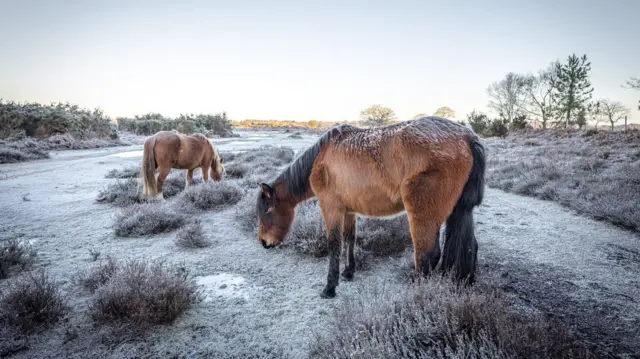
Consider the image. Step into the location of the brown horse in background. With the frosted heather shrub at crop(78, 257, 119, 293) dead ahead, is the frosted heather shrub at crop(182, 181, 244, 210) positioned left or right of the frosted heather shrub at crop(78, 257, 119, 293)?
left

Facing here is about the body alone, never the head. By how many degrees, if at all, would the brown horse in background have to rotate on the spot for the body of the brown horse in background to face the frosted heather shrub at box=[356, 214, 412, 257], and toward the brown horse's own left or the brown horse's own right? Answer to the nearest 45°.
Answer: approximately 90° to the brown horse's own right

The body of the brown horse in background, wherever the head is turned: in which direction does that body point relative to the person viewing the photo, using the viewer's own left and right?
facing away from the viewer and to the right of the viewer

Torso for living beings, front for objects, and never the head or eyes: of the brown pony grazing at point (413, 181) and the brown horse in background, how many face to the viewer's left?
1

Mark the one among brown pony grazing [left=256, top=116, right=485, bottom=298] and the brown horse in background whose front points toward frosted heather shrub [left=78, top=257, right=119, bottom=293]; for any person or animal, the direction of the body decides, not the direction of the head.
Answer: the brown pony grazing

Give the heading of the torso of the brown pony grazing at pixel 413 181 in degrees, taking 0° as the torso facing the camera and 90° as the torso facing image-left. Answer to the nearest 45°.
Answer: approximately 90°

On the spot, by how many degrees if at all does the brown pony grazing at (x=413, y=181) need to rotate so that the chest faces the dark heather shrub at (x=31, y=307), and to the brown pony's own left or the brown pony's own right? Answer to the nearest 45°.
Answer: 0° — it already faces it
